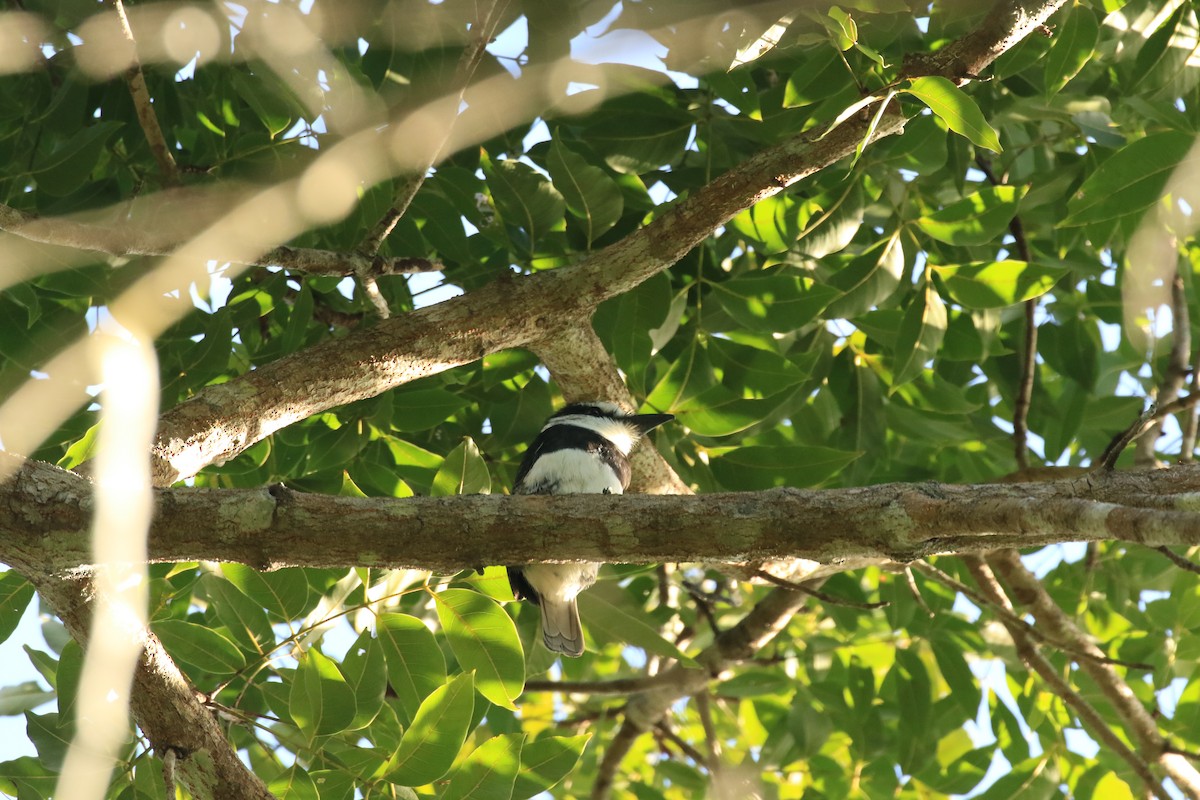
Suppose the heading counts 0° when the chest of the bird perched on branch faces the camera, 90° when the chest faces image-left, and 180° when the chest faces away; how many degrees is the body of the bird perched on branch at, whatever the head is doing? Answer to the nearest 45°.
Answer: approximately 315°
